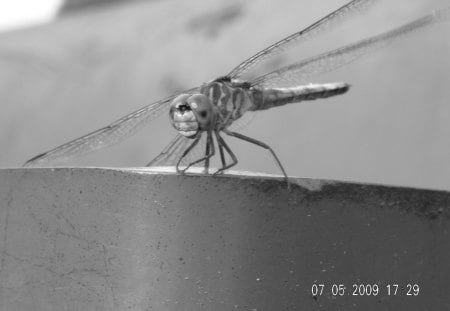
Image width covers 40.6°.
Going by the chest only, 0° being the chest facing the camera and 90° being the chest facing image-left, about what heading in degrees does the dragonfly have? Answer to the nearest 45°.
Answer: approximately 45°
